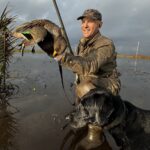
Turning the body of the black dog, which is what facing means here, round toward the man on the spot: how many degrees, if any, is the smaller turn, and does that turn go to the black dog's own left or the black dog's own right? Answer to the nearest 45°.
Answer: approximately 90° to the black dog's own right

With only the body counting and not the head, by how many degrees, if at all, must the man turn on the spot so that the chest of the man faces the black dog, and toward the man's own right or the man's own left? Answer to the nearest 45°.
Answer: approximately 45° to the man's own left

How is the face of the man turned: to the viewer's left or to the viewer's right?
to the viewer's left

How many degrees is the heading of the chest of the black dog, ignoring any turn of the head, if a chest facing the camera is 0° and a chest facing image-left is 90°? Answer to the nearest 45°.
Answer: approximately 90°

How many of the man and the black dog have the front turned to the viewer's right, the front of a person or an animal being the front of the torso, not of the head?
0

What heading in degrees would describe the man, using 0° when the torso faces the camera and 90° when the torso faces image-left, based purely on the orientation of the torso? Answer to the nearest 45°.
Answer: approximately 45°
